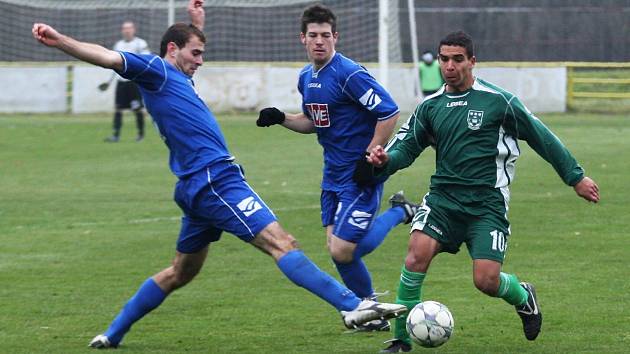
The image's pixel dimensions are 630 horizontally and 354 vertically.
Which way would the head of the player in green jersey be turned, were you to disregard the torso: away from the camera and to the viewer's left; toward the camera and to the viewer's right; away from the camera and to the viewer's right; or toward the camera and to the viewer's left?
toward the camera and to the viewer's left

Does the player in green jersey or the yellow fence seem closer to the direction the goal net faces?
the player in green jersey

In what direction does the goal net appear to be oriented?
toward the camera

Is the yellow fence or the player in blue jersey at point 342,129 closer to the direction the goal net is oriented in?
the player in blue jersey

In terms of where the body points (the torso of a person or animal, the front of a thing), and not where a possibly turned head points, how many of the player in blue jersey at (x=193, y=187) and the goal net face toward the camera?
1

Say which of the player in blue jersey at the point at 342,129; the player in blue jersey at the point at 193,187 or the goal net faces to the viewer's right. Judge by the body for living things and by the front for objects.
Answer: the player in blue jersey at the point at 193,187

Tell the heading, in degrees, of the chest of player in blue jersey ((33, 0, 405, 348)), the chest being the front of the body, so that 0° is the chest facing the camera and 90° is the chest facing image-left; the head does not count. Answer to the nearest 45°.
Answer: approximately 270°

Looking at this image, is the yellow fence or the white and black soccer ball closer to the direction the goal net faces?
the white and black soccer ball

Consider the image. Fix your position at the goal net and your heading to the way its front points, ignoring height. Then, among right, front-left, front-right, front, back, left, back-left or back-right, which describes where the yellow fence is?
left

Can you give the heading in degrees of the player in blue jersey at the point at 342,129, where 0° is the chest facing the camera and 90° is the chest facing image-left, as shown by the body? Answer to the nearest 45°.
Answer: approximately 45°

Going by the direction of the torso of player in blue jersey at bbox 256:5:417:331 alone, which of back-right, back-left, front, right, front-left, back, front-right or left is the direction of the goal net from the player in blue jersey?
back-right

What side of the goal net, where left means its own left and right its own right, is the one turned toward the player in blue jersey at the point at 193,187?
front

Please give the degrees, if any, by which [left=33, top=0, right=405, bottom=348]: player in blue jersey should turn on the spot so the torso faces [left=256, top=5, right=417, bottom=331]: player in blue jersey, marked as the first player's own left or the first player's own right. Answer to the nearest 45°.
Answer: approximately 45° to the first player's own left
